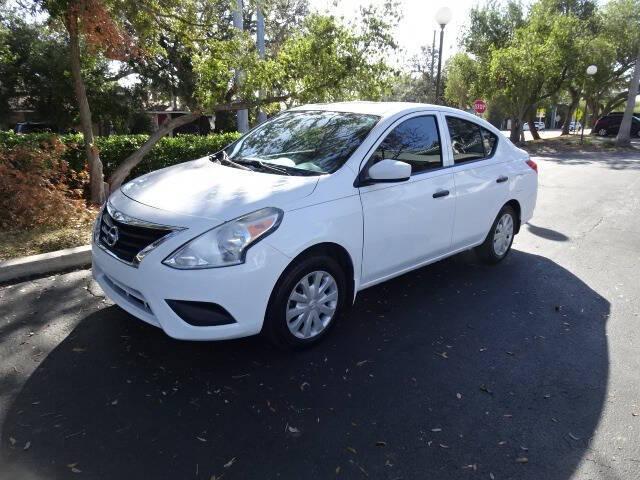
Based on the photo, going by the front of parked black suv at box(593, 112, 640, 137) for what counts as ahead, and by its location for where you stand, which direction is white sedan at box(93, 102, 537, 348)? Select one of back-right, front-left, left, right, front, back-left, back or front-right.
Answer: left

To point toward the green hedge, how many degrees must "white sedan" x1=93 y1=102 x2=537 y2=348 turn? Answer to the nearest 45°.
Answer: approximately 90° to its right

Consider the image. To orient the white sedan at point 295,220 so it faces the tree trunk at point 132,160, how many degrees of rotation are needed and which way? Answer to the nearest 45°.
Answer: approximately 90° to its right

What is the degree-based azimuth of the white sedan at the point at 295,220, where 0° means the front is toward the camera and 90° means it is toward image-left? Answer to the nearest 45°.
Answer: approximately 45°

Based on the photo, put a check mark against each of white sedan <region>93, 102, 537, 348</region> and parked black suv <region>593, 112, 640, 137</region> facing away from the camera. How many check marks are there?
0

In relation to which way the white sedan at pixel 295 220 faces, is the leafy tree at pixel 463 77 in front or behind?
behind

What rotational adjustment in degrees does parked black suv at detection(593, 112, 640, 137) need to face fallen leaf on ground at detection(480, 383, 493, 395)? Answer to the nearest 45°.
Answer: approximately 90° to its left

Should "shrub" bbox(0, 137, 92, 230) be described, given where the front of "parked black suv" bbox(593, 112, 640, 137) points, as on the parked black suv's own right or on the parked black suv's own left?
on the parked black suv's own left

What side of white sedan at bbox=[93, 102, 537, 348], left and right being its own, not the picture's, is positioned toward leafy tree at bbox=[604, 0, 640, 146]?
back

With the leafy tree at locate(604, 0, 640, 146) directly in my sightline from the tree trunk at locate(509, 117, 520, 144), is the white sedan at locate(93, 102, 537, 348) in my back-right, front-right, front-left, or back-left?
back-right

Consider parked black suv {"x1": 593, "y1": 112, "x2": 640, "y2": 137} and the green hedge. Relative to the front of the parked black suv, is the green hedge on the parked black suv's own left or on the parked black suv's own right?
on the parked black suv's own left

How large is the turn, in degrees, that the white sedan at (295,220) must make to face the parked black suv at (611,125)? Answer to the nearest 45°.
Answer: approximately 180°

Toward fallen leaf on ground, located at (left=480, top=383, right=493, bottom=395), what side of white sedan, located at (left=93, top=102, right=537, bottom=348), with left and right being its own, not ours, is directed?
left
